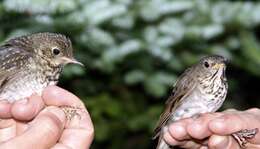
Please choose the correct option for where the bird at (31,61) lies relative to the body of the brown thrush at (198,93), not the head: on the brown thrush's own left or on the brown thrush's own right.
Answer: on the brown thrush's own right

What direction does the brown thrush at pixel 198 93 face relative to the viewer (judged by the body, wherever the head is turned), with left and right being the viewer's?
facing the viewer and to the right of the viewer

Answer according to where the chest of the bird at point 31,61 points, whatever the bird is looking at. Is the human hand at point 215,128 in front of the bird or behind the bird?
in front

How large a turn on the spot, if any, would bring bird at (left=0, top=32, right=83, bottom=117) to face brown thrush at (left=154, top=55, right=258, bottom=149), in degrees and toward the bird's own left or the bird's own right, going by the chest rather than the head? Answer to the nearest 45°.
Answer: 0° — it already faces it

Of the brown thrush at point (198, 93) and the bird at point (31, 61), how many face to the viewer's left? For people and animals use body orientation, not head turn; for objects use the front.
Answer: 0

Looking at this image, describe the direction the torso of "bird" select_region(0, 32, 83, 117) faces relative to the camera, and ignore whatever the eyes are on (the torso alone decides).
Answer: to the viewer's right
